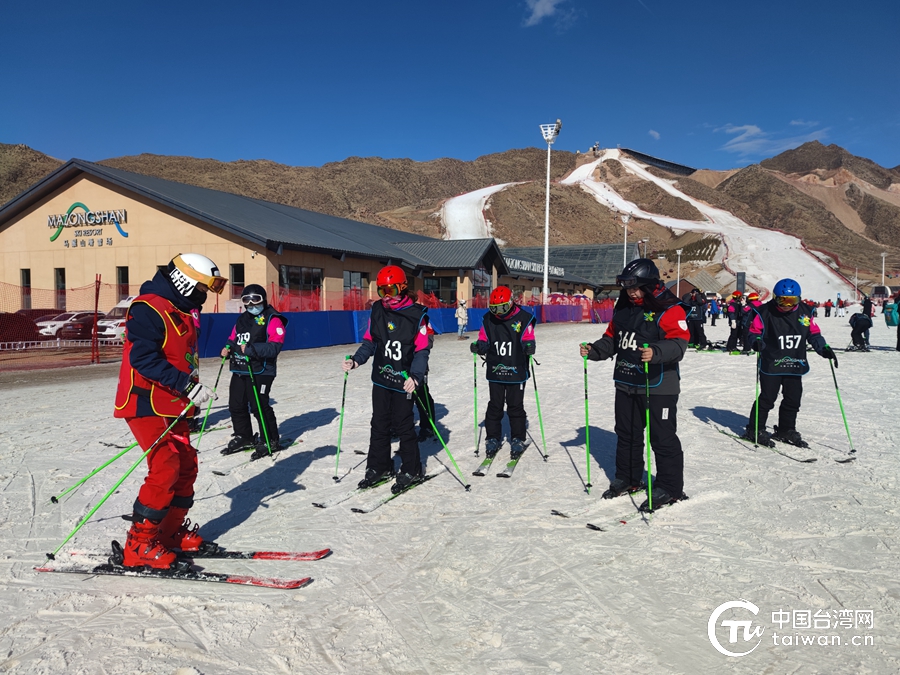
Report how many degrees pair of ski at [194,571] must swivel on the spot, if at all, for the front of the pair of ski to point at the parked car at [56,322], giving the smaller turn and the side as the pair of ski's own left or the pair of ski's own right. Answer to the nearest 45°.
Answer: approximately 90° to the pair of ski's own left

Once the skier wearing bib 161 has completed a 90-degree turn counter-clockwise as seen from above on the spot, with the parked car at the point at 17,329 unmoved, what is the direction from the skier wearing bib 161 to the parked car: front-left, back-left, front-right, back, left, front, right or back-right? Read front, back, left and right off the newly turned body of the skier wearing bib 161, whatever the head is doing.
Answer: back-left

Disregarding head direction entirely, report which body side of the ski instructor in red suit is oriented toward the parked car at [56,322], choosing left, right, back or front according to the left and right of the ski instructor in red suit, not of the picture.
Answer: left

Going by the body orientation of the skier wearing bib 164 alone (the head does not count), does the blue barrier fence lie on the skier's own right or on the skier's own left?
on the skier's own right

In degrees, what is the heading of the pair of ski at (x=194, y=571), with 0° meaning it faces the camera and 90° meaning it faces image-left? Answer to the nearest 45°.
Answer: approximately 270°

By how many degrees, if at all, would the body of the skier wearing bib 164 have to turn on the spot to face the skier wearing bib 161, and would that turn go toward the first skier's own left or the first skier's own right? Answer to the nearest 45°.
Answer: approximately 90° to the first skier's own right

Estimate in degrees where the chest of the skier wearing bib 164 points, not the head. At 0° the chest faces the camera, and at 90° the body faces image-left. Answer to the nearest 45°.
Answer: approximately 45°

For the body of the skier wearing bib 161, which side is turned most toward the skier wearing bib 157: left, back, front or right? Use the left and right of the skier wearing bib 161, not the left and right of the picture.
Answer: left

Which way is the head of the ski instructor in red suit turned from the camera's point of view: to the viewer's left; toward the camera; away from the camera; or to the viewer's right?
to the viewer's right

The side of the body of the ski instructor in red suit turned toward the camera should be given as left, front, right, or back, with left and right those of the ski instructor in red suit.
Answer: right
